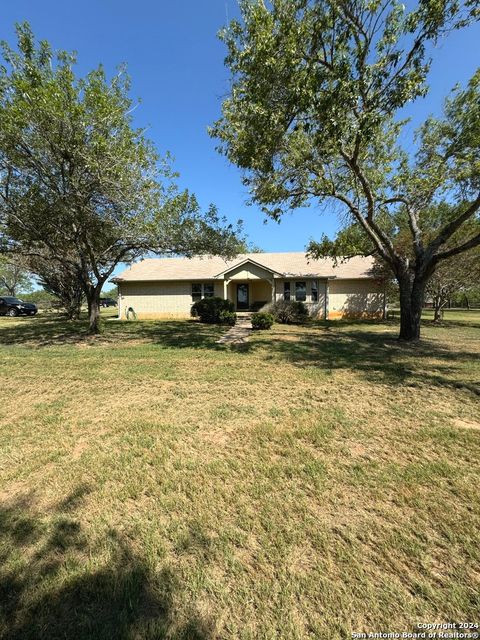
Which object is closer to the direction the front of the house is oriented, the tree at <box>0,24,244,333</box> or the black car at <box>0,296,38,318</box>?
the tree

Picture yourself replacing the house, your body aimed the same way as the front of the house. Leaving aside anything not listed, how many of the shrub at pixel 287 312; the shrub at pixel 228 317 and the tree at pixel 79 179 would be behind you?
0

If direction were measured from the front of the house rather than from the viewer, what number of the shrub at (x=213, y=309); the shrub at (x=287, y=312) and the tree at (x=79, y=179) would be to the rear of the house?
0

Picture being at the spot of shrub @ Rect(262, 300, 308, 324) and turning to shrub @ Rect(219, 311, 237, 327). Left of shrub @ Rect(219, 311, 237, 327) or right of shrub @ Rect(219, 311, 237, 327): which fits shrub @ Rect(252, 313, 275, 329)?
left

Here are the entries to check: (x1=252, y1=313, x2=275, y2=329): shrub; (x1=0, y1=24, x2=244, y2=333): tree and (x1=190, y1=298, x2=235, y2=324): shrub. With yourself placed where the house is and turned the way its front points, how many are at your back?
0

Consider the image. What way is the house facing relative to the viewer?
toward the camera

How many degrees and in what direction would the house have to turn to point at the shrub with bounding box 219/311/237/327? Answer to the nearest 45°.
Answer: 0° — it already faces it

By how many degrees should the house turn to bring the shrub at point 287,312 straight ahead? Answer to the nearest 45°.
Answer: approximately 45° to its left

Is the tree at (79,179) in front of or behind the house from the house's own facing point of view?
in front

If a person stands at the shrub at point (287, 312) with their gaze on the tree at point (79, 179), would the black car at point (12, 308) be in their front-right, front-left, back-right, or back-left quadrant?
front-right

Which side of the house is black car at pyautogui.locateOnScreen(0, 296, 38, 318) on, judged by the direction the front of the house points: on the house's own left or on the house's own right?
on the house's own right

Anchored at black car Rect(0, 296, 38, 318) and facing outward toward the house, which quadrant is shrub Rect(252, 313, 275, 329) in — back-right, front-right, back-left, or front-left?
front-right

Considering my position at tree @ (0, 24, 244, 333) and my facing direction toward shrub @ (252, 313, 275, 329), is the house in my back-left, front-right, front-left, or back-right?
front-left

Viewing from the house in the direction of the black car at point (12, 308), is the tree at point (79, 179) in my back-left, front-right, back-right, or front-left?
front-left

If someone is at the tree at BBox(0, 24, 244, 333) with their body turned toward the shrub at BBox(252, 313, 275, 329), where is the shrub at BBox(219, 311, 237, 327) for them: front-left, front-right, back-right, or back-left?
front-left
